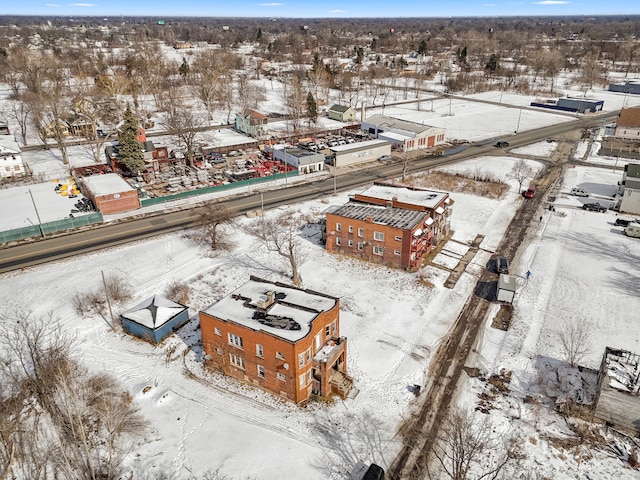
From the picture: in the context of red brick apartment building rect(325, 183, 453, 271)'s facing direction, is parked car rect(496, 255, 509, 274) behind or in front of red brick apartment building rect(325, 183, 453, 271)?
in front

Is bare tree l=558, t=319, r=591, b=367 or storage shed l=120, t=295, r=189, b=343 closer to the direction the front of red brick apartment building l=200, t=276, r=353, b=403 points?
the bare tree

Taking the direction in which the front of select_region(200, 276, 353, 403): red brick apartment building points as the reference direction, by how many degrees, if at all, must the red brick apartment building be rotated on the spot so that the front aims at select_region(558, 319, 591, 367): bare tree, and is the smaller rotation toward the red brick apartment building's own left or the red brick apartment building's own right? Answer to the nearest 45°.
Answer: approximately 45° to the red brick apartment building's own left

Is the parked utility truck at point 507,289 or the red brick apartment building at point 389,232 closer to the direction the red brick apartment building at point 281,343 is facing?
the parked utility truck

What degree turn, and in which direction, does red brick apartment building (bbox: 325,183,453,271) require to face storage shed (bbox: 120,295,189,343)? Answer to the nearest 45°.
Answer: approximately 90° to its right

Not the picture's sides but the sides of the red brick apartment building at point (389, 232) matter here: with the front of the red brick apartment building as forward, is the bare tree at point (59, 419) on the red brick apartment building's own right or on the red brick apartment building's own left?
on the red brick apartment building's own right

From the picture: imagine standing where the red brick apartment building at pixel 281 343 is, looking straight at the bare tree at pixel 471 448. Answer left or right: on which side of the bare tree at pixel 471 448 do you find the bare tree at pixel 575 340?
left
